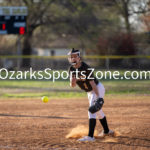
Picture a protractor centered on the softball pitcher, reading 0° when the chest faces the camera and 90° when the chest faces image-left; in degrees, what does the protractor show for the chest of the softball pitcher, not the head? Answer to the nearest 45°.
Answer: approximately 45°

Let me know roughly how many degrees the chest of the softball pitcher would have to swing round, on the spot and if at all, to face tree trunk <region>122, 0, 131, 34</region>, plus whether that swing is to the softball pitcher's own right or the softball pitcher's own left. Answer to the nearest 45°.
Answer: approximately 135° to the softball pitcher's own right
